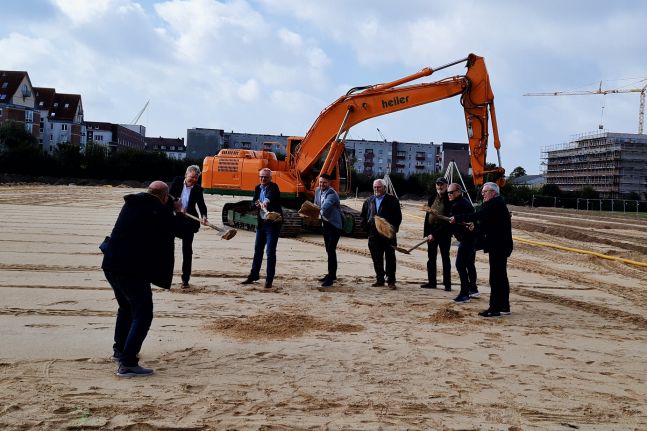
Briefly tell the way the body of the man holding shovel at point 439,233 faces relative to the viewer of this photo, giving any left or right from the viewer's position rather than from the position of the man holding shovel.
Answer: facing the viewer and to the left of the viewer

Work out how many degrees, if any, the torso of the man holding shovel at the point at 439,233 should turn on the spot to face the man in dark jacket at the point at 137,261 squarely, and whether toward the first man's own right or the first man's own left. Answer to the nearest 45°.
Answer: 0° — they already face them

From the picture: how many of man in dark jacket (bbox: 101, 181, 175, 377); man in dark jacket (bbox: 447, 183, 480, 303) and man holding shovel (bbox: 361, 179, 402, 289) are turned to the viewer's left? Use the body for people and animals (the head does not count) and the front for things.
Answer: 1

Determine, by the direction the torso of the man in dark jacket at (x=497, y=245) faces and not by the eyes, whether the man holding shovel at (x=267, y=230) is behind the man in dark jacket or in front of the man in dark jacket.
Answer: in front

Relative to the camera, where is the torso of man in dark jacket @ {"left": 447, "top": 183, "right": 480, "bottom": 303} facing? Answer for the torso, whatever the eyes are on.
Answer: to the viewer's left

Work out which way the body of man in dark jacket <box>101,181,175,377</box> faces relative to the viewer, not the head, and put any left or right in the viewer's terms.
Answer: facing away from the viewer and to the right of the viewer

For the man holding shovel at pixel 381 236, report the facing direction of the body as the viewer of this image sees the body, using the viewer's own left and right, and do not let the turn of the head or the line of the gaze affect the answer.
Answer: facing the viewer

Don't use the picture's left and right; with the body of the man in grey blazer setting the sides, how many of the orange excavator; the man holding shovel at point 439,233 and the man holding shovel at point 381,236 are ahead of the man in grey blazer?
0

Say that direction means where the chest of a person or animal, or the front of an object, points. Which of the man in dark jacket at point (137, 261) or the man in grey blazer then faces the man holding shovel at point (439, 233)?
the man in dark jacket

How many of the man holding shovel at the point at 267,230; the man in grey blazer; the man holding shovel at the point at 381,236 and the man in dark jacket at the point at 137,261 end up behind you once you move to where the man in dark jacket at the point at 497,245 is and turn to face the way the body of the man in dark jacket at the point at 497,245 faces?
0

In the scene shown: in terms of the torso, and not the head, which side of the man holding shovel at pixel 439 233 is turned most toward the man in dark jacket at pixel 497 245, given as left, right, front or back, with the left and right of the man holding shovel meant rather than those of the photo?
left

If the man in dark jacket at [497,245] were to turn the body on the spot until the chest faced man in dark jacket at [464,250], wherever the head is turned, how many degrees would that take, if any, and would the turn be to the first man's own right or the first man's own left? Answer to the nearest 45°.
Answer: approximately 45° to the first man's own right

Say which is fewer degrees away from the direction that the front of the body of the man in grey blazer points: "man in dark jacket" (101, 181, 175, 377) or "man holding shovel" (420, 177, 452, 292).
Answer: the man in dark jacket

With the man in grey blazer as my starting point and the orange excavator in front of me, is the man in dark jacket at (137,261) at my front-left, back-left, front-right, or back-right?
back-left

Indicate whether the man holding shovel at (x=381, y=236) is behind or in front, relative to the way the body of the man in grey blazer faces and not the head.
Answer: behind

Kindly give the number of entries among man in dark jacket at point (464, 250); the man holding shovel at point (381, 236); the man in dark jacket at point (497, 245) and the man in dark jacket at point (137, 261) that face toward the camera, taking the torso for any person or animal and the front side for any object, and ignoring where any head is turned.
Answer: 1

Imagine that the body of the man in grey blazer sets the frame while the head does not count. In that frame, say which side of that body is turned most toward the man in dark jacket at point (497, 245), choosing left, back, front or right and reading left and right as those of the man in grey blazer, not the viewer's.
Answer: left

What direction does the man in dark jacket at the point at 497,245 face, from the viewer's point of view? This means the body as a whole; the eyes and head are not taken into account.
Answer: to the viewer's left

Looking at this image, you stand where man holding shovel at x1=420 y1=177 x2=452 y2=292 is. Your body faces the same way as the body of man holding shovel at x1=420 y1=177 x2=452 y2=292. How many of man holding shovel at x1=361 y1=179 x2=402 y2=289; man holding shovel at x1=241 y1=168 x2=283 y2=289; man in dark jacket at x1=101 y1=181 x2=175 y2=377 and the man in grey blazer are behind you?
0

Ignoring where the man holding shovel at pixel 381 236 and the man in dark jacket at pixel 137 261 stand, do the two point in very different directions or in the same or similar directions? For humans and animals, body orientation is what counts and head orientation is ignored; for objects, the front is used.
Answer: very different directions

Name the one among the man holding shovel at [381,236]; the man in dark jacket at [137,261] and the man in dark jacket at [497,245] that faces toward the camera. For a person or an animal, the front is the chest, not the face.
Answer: the man holding shovel
